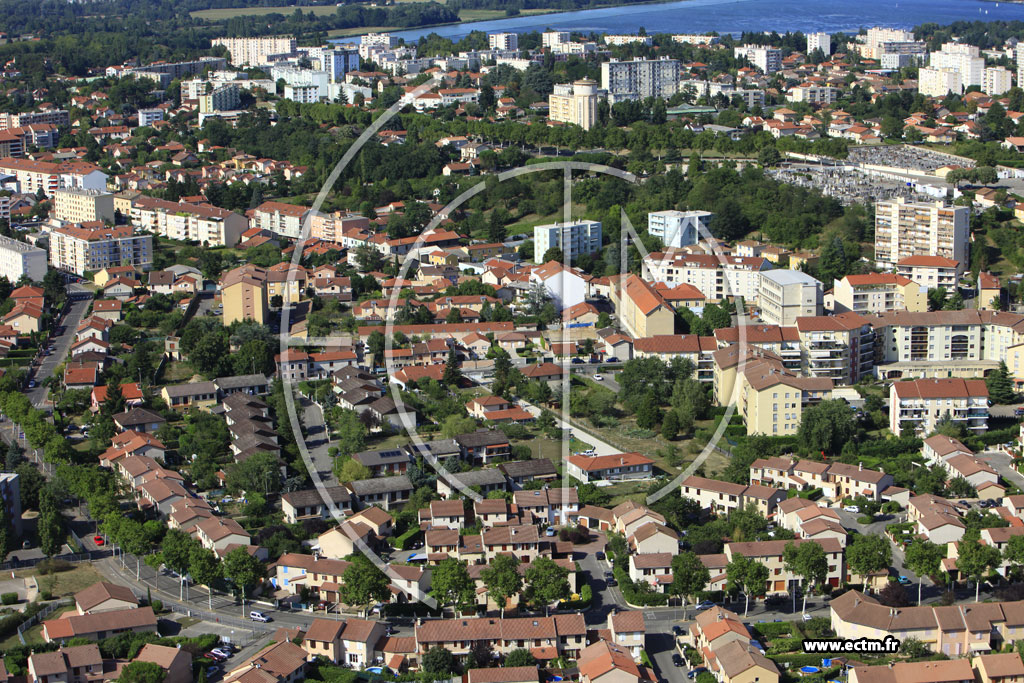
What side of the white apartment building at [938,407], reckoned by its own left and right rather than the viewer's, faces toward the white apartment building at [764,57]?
back

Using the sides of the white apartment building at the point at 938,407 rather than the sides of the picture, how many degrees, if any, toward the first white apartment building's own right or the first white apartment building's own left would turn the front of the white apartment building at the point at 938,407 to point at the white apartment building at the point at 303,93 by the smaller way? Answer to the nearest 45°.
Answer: approximately 135° to the first white apartment building's own right

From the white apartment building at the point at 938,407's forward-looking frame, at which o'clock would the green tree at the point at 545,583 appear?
The green tree is roughly at 1 o'clock from the white apartment building.

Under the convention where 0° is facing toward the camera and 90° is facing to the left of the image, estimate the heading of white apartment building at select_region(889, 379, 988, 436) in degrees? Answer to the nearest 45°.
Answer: approximately 0°

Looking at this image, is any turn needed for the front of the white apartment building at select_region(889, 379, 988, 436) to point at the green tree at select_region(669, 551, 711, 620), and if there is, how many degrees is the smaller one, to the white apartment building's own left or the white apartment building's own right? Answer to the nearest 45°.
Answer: approximately 45° to the white apartment building's own right

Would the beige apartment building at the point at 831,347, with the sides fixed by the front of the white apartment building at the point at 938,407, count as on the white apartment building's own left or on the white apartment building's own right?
on the white apartment building's own right

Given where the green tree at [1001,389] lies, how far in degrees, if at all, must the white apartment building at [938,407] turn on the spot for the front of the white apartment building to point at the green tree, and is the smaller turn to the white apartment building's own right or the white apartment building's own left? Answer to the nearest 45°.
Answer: approximately 135° to the white apartment building's own left

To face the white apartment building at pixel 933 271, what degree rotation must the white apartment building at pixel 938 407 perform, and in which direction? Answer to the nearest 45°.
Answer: approximately 180°

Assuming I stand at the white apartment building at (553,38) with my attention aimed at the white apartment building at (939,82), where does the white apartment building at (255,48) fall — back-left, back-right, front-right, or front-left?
back-right

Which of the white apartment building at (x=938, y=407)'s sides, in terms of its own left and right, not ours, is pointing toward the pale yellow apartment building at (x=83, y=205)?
right

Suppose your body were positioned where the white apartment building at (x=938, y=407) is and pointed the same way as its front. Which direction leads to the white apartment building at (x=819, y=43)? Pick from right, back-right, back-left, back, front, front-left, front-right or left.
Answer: back
